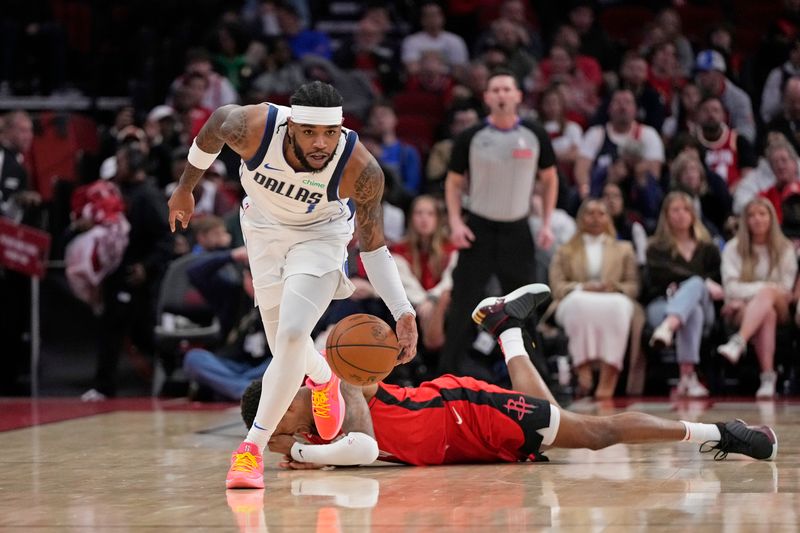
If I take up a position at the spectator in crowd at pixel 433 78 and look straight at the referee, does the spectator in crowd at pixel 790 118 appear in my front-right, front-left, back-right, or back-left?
front-left

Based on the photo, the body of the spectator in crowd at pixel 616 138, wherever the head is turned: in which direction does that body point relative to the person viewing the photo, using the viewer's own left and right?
facing the viewer

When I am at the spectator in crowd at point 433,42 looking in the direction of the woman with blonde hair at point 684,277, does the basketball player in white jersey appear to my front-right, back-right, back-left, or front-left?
front-right

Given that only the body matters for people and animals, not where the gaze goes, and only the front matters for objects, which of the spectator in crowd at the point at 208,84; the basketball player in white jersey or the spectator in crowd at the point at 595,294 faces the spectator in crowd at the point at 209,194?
the spectator in crowd at the point at 208,84

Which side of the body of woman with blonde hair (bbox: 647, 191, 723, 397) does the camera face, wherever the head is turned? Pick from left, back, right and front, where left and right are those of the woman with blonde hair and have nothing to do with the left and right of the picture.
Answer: front

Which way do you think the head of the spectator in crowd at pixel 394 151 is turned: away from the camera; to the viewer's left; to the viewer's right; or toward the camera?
toward the camera

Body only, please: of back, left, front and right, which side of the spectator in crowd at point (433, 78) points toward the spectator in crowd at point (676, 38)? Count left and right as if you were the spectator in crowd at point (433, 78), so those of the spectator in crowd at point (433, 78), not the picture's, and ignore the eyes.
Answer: left

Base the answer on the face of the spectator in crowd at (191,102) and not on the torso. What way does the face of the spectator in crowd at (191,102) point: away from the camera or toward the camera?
toward the camera

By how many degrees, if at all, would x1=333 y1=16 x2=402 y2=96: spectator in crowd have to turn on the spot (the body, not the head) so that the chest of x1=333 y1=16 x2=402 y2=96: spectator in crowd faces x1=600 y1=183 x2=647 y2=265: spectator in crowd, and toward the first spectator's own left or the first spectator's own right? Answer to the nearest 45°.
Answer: approximately 45° to the first spectator's own left

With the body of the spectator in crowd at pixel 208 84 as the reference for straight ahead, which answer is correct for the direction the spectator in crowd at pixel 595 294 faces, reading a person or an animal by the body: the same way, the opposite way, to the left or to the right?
the same way

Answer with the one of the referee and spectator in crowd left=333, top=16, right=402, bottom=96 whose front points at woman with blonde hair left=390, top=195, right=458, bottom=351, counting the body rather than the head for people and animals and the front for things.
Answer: the spectator in crowd

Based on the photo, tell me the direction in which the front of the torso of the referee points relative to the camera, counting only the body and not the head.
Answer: toward the camera
